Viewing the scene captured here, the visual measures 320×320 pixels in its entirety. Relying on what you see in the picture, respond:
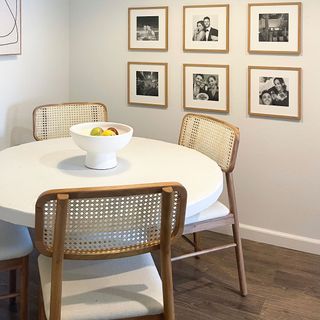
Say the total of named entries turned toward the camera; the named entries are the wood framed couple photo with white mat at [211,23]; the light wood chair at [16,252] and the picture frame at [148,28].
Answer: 2

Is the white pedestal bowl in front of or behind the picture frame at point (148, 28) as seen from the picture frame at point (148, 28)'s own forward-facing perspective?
in front

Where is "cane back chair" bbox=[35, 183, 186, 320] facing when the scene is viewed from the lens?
facing away from the viewer

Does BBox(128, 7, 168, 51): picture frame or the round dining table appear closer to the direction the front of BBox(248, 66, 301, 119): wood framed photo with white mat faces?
the round dining table

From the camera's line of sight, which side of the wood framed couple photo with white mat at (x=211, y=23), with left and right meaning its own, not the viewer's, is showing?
front

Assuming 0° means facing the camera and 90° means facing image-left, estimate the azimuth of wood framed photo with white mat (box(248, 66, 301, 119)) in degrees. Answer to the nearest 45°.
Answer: approximately 0°

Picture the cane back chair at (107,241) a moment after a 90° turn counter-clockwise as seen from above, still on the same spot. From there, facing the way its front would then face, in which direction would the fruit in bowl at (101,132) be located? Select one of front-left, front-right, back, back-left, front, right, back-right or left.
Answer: right

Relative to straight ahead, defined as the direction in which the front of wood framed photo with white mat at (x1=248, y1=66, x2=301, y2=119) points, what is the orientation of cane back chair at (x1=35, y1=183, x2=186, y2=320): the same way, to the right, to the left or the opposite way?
the opposite way

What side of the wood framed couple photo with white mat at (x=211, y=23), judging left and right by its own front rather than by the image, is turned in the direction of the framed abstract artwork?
right

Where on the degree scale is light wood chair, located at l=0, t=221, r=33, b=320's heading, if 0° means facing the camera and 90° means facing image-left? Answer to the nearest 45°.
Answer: approximately 225°

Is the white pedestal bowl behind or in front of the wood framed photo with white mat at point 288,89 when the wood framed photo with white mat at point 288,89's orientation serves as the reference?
in front

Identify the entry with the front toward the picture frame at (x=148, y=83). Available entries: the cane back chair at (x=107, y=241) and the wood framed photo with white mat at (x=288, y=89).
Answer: the cane back chair

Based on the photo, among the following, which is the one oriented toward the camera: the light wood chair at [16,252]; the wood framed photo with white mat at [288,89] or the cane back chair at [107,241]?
the wood framed photo with white mat

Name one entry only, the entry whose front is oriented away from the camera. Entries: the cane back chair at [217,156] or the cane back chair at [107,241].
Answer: the cane back chair at [107,241]

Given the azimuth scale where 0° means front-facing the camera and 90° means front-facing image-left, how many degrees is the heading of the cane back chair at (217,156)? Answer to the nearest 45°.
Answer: approximately 45°
